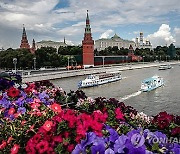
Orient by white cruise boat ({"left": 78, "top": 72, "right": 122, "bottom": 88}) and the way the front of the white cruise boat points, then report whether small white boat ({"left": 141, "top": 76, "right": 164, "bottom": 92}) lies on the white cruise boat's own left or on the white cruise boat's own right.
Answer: on the white cruise boat's own left

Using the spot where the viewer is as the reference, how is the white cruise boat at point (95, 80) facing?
facing the viewer and to the left of the viewer

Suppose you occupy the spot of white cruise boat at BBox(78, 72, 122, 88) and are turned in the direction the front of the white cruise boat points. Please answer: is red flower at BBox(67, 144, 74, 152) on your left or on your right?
on your left

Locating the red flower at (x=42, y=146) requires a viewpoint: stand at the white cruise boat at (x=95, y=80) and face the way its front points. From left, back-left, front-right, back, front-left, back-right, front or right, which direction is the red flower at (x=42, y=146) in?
front-left

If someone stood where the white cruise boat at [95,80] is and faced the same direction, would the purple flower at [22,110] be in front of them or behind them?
in front

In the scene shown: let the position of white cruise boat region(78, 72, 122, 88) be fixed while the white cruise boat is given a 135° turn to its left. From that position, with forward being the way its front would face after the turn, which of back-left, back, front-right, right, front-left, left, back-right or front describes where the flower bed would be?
right

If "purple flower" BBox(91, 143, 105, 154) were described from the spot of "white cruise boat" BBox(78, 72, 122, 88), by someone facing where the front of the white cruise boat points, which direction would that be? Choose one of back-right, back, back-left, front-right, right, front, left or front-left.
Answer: front-left

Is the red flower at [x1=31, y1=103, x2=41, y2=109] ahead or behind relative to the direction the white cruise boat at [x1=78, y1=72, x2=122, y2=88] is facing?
ahead

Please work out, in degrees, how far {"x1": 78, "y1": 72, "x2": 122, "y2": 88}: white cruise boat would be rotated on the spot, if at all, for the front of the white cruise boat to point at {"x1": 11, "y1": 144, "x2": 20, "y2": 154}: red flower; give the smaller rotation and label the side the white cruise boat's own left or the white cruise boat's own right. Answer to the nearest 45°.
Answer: approximately 45° to the white cruise boat's own left

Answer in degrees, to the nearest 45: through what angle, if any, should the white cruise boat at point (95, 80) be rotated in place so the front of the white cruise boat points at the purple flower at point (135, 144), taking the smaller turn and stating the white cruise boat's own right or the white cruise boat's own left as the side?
approximately 45° to the white cruise boat's own left

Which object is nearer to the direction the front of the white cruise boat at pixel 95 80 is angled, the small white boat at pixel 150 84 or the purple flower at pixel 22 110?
the purple flower
